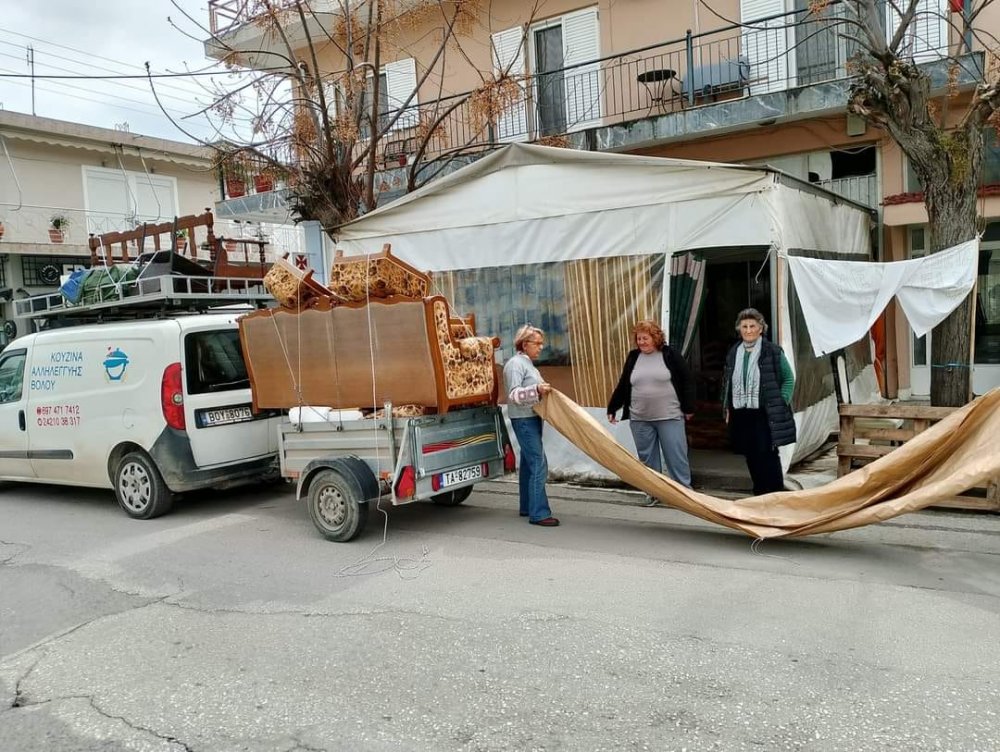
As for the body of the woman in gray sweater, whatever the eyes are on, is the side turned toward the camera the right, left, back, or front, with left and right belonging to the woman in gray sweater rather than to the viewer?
right

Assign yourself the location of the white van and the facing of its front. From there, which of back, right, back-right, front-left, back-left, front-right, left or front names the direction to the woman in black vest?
back

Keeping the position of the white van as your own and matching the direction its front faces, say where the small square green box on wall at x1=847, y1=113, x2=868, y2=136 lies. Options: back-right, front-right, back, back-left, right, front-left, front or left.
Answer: back-right

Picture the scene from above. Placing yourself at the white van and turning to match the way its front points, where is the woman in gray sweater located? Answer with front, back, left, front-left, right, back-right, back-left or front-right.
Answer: back

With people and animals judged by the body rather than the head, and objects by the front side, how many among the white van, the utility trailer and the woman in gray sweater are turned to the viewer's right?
1

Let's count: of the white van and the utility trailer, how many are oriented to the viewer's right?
0

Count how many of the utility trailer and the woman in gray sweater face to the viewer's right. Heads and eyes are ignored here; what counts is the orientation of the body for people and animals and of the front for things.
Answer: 1

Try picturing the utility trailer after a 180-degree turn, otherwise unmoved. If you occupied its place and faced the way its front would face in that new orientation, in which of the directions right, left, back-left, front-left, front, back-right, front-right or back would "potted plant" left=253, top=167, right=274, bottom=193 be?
back-left

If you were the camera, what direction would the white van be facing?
facing away from the viewer and to the left of the viewer

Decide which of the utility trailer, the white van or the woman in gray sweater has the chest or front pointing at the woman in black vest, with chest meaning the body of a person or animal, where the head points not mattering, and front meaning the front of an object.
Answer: the woman in gray sweater

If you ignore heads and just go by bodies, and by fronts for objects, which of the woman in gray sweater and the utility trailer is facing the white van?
the utility trailer

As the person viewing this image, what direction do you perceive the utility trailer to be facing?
facing away from the viewer and to the left of the viewer

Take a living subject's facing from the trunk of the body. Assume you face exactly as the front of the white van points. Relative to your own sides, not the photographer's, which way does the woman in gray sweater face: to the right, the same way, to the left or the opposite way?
the opposite way

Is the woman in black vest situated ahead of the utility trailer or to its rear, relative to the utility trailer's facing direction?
to the rear

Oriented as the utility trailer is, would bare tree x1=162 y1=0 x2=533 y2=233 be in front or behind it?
in front
